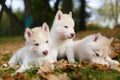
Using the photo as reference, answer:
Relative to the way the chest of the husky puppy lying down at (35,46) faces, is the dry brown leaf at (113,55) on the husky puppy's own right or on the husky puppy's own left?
on the husky puppy's own left

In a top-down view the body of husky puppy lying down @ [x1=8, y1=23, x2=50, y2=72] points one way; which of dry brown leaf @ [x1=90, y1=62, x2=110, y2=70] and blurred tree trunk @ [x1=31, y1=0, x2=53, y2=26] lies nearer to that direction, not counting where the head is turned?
the dry brown leaf

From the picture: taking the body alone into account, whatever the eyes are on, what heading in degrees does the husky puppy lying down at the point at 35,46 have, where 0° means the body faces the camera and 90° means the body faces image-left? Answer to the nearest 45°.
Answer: approximately 315°

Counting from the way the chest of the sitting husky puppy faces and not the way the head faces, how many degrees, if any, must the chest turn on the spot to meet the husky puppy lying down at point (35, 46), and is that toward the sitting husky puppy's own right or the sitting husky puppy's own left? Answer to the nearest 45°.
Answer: approximately 90° to the sitting husky puppy's own right

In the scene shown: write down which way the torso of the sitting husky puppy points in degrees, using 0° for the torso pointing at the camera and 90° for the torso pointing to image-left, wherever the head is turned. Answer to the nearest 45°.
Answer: approximately 315°
